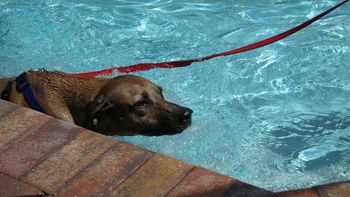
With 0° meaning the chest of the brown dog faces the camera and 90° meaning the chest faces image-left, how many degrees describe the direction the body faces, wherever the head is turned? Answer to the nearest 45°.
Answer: approximately 270°
